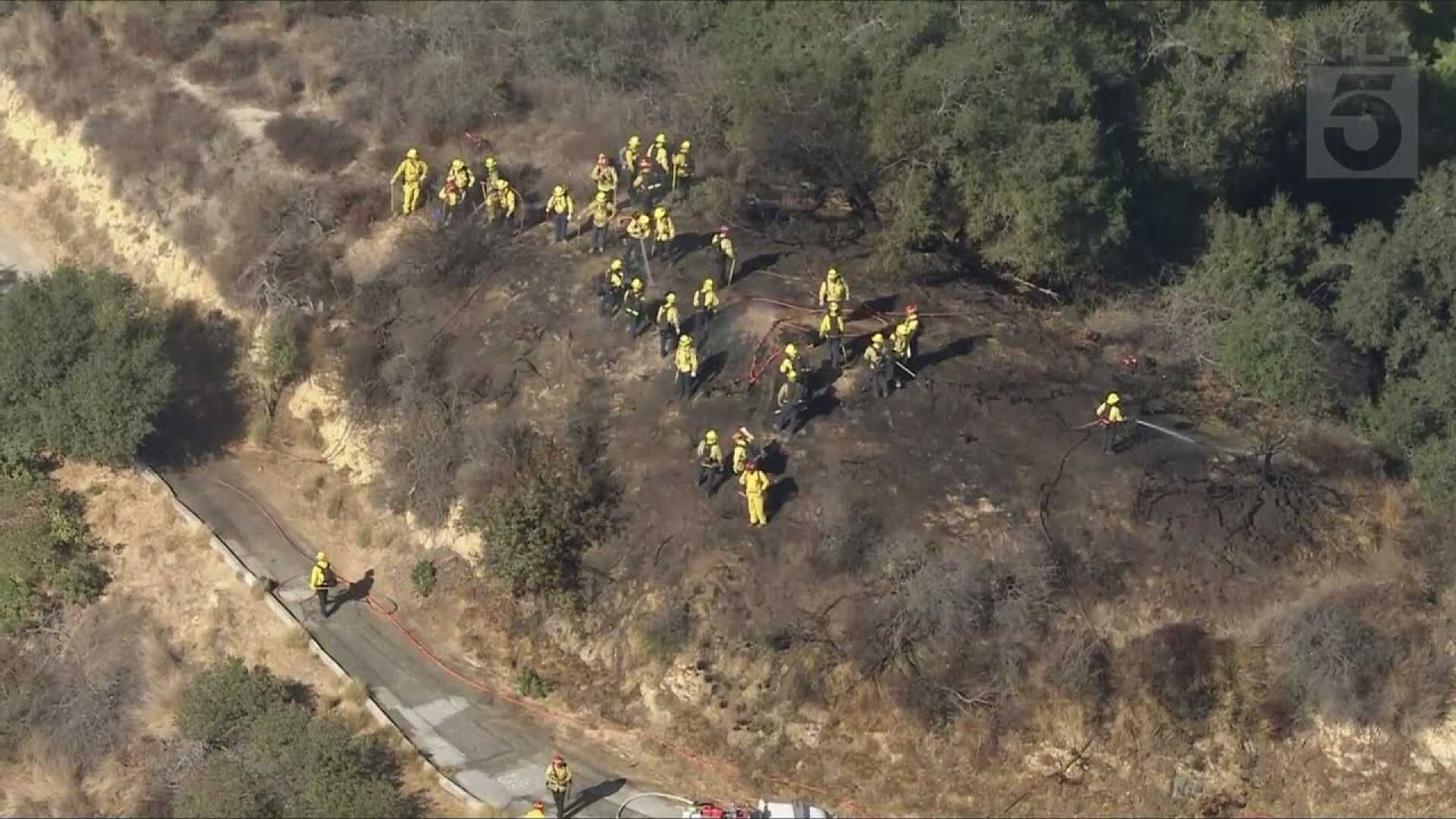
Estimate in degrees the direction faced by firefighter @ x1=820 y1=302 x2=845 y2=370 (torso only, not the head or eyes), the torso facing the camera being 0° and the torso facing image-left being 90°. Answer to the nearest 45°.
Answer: approximately 180°

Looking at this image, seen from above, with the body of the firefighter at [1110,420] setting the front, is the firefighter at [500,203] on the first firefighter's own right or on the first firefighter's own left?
on the first firefighter's own left

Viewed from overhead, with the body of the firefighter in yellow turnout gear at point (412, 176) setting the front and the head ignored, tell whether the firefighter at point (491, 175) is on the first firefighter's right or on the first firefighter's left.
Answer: on the first firefighter's left

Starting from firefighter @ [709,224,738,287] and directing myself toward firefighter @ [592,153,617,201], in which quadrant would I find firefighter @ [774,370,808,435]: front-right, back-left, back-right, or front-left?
back-left

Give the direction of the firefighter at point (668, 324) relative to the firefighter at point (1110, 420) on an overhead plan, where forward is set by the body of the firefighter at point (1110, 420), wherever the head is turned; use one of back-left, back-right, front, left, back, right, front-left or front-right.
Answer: back-left

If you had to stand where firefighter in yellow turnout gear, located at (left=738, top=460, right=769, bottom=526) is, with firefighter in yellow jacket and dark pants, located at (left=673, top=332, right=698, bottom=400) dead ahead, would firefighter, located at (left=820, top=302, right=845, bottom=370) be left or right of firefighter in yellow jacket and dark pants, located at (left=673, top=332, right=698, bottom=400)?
right

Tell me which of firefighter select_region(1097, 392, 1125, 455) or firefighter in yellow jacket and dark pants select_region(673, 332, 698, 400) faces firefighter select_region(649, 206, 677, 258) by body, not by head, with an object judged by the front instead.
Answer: the firefighter in yellow jacket and dark pants

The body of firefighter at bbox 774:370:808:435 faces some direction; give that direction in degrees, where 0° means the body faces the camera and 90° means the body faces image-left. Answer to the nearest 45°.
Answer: approximately 180°

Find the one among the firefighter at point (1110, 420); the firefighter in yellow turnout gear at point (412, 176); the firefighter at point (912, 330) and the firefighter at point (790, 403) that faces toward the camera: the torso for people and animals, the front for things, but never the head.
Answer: the firefighter in yellow turnout gear

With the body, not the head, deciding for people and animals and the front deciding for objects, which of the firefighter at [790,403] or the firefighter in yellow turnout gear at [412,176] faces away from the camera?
the firefighter
